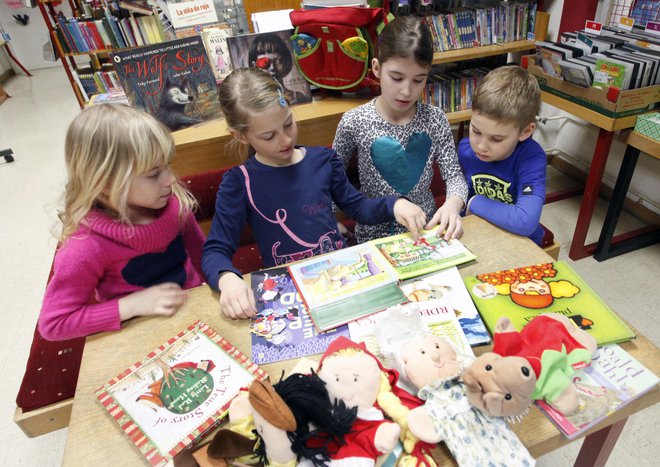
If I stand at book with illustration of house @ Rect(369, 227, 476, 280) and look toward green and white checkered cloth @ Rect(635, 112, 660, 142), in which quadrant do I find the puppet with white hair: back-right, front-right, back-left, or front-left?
back-right

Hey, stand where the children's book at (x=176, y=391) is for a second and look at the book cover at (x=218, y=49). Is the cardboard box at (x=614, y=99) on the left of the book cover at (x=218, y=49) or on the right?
right

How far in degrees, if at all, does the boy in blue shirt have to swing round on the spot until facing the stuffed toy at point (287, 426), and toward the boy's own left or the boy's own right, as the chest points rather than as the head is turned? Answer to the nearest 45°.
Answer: approximately 45° to the boy's own left

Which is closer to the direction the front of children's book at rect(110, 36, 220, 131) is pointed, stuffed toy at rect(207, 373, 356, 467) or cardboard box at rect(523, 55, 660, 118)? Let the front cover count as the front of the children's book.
the stuffed toy

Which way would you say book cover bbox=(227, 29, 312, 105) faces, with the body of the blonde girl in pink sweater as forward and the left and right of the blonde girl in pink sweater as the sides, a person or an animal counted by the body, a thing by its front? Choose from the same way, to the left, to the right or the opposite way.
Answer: to the right

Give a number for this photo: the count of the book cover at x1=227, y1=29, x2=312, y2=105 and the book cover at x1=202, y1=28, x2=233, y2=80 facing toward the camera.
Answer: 2

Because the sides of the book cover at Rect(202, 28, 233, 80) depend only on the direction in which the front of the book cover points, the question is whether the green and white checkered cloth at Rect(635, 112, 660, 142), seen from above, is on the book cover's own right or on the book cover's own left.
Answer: on the book cover's own left

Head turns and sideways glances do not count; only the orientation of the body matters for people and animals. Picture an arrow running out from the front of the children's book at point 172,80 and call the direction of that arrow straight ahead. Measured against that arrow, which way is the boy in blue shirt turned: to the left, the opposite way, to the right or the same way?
to the right

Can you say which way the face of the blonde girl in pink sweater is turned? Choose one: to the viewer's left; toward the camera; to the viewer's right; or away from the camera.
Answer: to the viewer's right

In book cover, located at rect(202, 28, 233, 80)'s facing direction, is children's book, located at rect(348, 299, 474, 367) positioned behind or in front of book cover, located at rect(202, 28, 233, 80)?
in front

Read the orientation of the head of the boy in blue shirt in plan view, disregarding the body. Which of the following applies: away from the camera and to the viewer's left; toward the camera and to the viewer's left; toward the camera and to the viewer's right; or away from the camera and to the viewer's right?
toward the camera and to the viewer's left

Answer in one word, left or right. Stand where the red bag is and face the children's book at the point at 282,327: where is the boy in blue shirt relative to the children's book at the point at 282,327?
left

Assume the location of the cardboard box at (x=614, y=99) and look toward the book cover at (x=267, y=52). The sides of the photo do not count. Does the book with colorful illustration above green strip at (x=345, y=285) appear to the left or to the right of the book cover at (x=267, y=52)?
left

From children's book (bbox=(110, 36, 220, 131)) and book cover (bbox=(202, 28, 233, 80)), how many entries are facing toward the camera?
2
